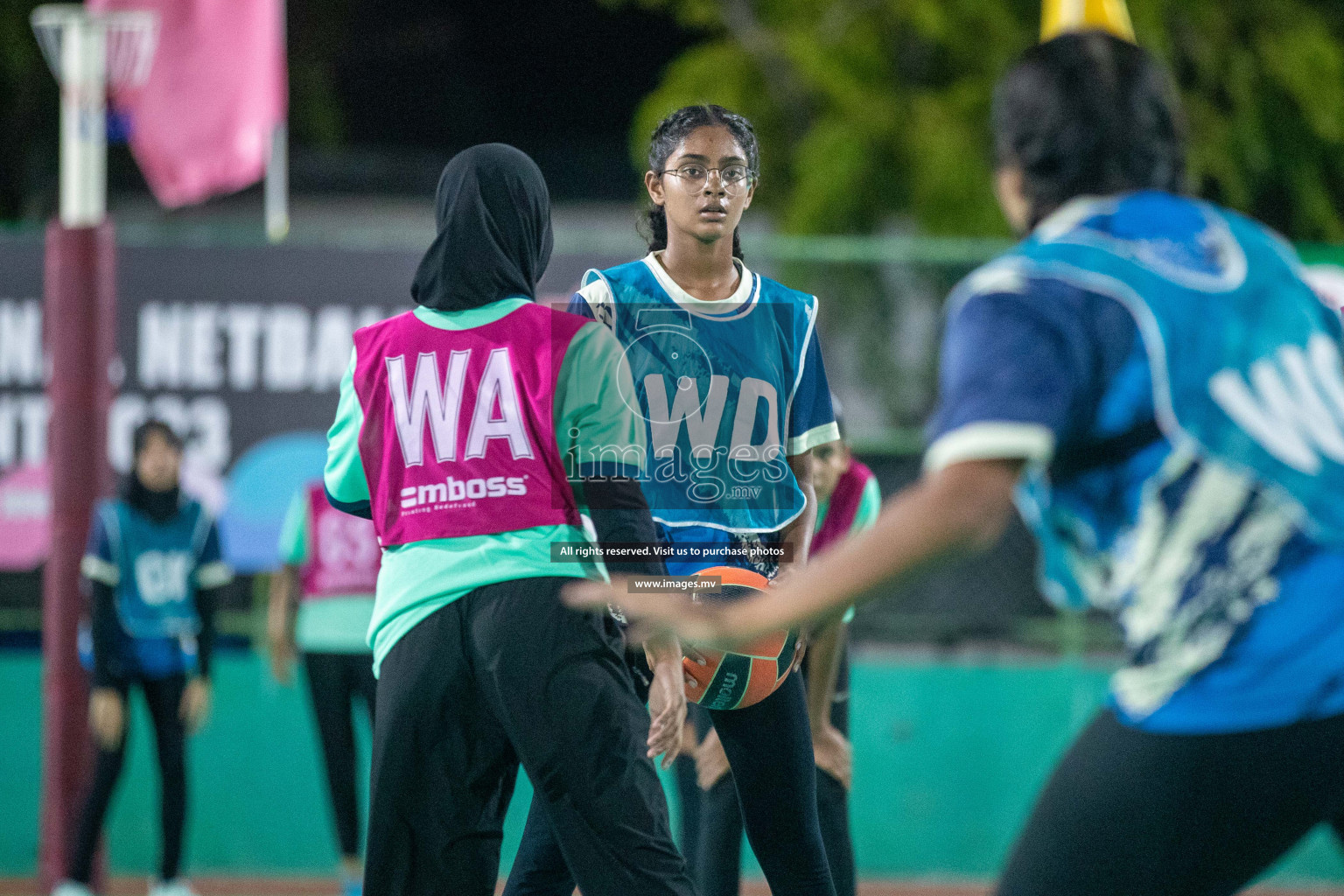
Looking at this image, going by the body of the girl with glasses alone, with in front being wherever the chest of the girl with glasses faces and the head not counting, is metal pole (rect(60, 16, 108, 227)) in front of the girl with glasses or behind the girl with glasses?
behind

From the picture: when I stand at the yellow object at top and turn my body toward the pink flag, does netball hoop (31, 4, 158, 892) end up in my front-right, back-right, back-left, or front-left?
front-left

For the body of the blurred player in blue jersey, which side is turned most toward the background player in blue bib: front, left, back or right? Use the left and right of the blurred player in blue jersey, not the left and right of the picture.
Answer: front

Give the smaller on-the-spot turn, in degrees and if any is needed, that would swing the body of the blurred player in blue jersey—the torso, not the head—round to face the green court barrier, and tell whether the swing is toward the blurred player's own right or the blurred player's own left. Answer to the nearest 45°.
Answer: approximately 45° to the blurred player's own right

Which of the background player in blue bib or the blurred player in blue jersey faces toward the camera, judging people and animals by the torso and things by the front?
the background player in blue bib

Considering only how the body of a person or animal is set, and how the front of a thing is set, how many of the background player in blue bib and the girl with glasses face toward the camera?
2

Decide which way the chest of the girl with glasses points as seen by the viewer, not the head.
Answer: toward the camera

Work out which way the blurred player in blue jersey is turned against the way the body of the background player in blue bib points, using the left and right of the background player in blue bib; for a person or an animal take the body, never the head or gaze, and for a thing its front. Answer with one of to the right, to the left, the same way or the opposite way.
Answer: the opposite way

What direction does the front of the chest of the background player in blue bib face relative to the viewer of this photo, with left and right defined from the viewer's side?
facing the viewer

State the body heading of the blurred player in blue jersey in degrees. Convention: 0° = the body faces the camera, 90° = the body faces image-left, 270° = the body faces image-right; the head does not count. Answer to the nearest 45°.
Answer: approximately 135°

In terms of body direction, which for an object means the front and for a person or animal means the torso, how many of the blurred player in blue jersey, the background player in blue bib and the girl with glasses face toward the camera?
2

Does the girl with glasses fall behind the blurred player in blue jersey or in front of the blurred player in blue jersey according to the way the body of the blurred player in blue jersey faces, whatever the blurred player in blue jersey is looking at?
in front

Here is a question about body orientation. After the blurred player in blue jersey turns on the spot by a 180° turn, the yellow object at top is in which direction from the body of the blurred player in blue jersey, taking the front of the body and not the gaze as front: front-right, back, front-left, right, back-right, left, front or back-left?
back-left

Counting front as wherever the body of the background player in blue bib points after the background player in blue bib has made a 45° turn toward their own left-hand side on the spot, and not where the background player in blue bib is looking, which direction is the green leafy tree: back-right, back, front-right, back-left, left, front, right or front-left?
left
